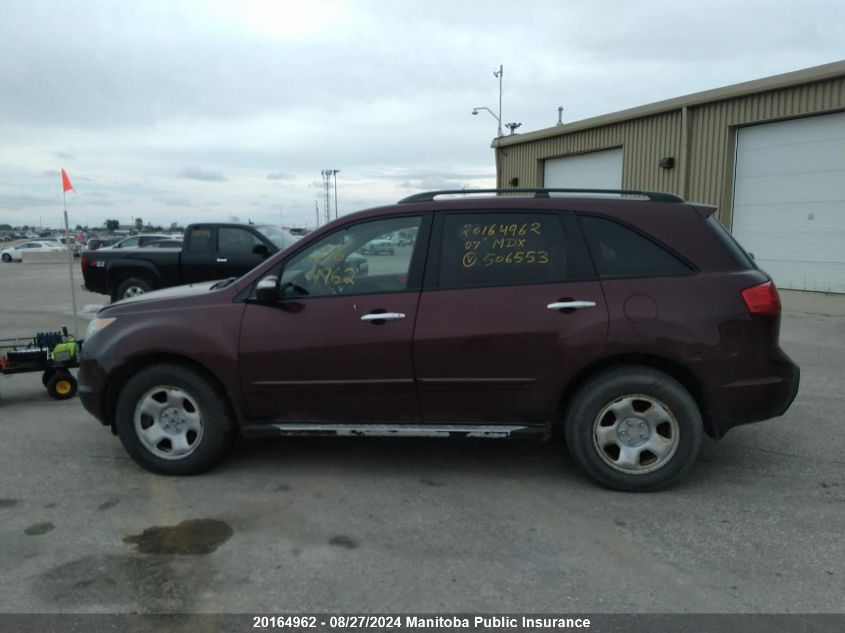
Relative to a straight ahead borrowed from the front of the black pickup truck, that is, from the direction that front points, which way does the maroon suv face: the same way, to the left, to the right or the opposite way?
the opposite way

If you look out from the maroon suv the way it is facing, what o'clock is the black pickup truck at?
The black pickup truck is roughly at 2 o'clock from the maroon suv.

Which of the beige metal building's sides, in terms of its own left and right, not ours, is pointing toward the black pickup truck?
front

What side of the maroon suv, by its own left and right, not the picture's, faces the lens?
left

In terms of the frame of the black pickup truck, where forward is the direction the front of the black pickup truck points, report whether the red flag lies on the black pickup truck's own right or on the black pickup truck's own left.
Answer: on the black pickup truck's own right

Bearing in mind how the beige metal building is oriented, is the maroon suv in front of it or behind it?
in front

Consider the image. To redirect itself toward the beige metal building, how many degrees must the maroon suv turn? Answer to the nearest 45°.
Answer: approximately 135° to its right

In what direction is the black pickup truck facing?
to the viewer's right

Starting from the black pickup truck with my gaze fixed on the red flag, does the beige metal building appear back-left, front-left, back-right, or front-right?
back-left

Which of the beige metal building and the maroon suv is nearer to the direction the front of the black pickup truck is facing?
the beige metal building

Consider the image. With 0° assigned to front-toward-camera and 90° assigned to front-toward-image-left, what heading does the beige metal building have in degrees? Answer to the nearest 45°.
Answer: approximately 45°

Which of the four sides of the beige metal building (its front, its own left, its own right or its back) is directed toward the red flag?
front

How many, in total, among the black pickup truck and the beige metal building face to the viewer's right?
1

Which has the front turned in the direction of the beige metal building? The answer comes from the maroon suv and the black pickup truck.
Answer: the black pickup truck
